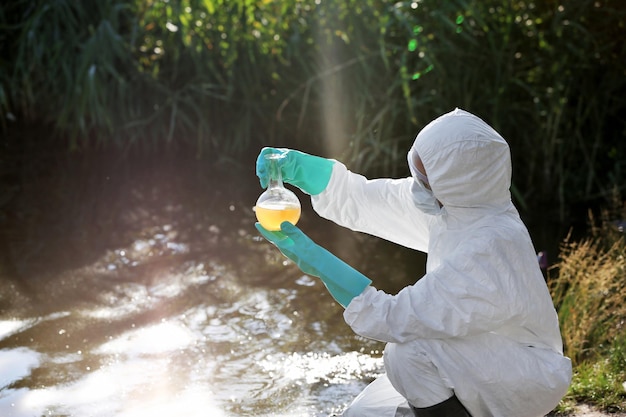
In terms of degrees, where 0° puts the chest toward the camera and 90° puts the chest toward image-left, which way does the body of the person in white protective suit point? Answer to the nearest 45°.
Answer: approximately 90°

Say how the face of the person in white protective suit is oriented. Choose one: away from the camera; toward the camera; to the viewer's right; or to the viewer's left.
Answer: to the viewer's left

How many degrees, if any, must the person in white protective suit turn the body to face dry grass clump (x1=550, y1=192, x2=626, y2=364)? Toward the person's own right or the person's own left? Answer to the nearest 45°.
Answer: approximately 135° to the person's own right
